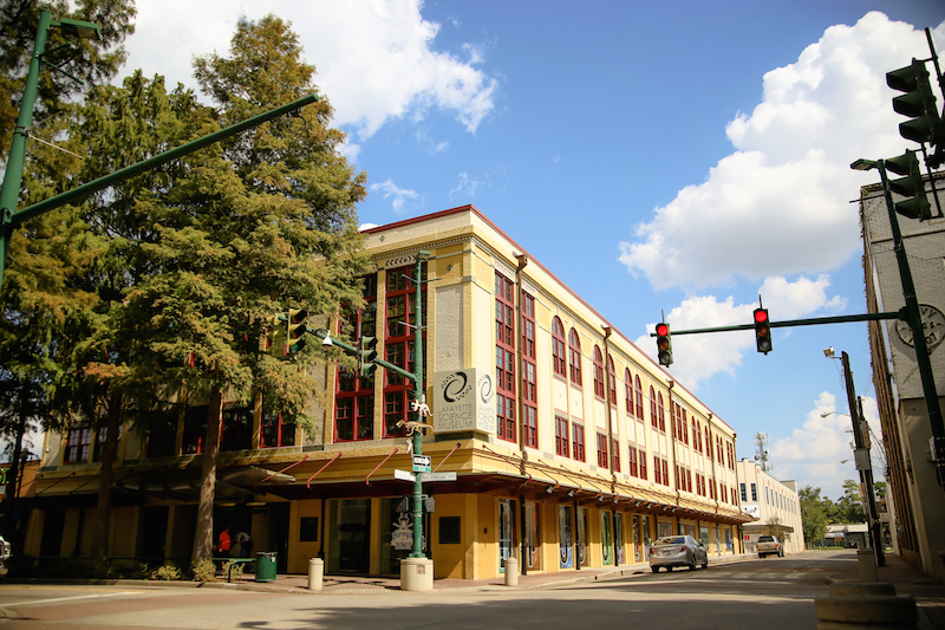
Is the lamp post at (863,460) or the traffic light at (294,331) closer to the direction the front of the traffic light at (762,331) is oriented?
the traffic light

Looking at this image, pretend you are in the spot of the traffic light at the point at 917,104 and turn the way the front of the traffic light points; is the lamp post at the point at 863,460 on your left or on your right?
on your right

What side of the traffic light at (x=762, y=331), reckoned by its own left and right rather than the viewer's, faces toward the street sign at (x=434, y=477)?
right

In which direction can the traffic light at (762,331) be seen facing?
toward the camera

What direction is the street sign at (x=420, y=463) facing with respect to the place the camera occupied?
facing the viewer
